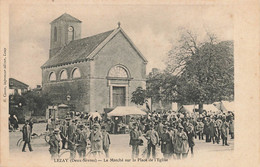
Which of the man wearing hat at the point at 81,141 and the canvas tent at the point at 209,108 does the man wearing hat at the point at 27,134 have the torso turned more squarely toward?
the man wearing hat

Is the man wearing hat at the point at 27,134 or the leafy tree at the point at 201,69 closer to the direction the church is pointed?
the leafy tree

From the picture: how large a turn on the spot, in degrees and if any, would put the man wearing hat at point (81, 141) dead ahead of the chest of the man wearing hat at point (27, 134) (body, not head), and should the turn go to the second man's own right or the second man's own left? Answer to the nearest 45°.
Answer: approximately 45° to the second man's own left

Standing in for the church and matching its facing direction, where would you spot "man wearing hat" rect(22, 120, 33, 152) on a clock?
The man wearing hat is roughly at 2 o'clock from the church.

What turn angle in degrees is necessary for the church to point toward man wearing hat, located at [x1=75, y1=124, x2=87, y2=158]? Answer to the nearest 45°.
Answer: approximately 45° to its right

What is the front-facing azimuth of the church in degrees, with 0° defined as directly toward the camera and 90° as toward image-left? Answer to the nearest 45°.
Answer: approximately 315°
